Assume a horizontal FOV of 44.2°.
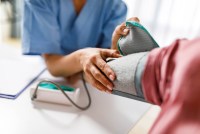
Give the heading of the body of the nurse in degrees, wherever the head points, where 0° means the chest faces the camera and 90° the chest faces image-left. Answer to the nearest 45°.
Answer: approximately 0°
